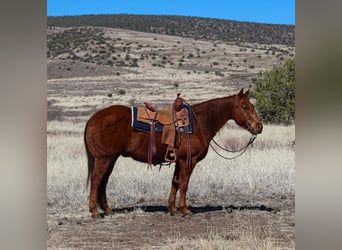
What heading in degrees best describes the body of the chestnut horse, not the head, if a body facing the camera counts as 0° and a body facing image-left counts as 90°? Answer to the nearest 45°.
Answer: approximately 270°
